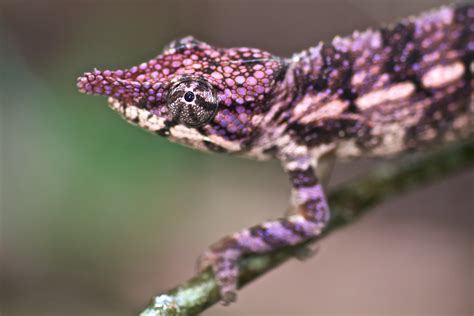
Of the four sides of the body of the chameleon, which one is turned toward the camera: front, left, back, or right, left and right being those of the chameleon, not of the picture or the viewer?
left
